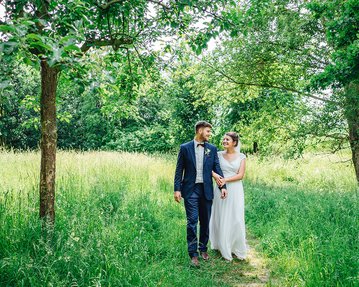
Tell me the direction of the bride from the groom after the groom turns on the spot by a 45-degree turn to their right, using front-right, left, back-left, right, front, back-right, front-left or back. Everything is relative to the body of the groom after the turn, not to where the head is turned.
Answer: back

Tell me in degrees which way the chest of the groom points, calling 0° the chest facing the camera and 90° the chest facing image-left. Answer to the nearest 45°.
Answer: approximately 0°

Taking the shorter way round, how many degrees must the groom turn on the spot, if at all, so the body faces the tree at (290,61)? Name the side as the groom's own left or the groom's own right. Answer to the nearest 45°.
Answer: approximately 135° to the groom's own left

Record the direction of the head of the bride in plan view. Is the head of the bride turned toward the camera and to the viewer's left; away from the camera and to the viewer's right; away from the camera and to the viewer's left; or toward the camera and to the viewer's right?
toward the camera and to the viewer's left
